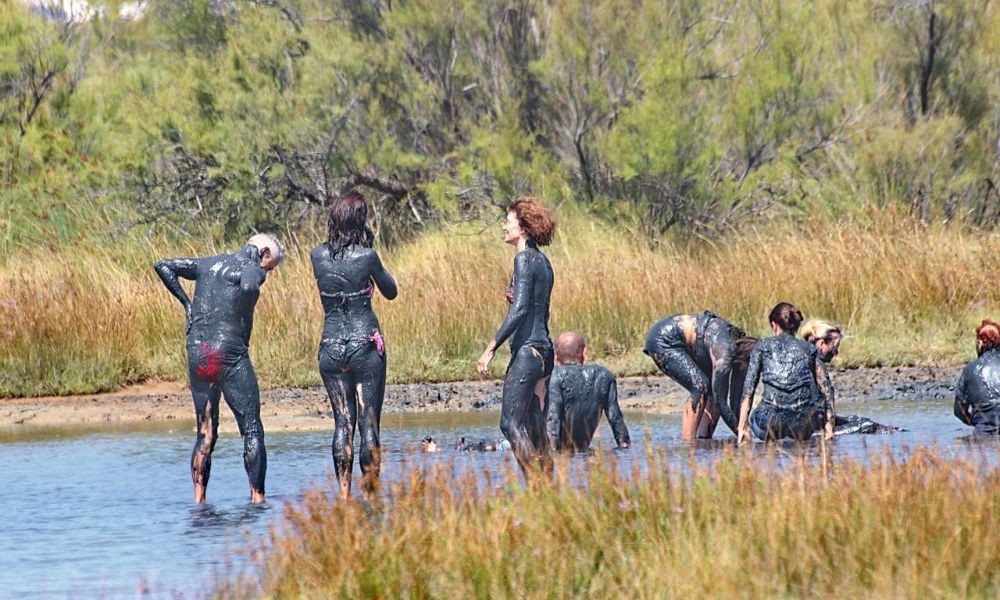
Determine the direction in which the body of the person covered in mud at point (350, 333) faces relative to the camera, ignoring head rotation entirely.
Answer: away from the camera

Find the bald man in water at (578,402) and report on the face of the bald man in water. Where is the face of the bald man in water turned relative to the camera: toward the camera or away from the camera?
away from the camera

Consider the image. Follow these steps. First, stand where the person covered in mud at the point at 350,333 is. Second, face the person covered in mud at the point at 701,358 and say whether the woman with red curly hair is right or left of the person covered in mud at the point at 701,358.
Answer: right

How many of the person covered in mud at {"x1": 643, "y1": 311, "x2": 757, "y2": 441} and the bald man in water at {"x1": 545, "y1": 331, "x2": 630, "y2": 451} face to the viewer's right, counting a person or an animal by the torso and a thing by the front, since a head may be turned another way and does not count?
1

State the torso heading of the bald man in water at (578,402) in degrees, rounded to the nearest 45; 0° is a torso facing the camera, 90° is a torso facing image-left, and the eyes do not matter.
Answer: approximately 180°

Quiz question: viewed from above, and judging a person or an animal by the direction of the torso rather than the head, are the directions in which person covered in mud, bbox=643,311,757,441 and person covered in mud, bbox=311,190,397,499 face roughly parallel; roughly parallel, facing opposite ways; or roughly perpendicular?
roughly perpendicular
